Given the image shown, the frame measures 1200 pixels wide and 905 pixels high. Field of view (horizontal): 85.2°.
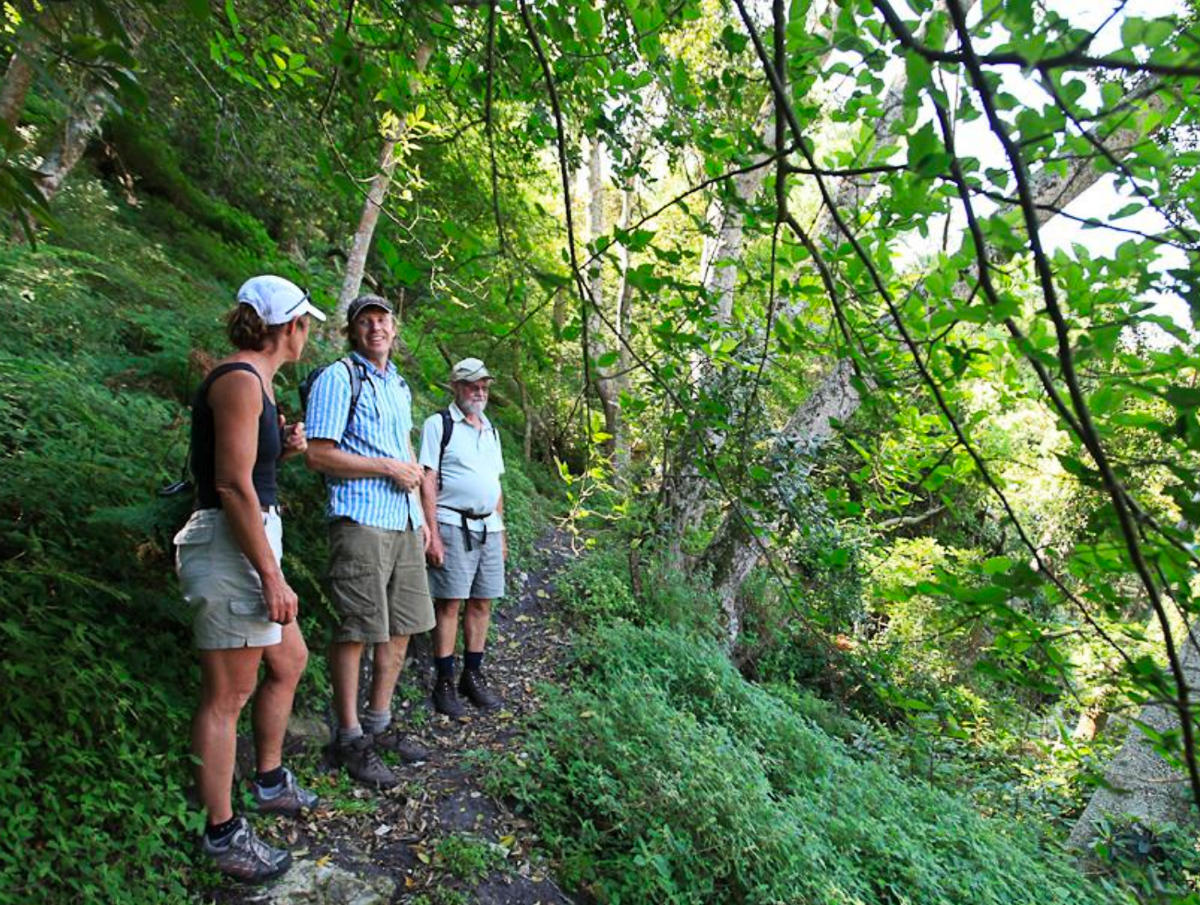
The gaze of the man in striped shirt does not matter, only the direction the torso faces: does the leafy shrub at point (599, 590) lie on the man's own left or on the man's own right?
on the man's own left

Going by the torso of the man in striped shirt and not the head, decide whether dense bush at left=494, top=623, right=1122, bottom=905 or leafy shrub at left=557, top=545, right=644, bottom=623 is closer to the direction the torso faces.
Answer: the dense bush

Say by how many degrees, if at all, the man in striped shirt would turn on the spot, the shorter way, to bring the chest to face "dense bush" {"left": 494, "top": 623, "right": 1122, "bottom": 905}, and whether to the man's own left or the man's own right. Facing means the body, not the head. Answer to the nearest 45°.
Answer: approximately 45° to the man's own left
